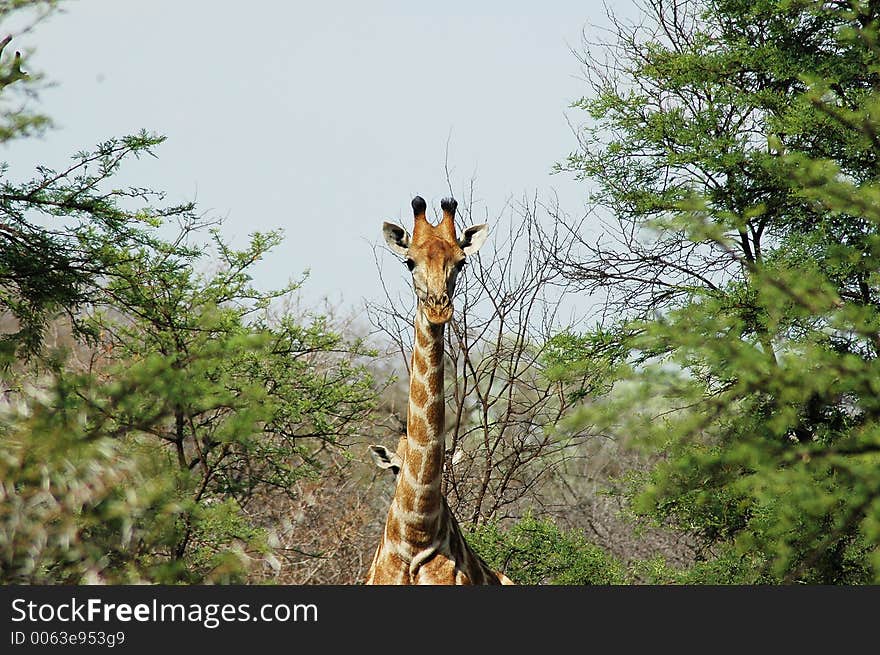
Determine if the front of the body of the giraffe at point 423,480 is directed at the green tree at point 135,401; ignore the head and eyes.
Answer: no

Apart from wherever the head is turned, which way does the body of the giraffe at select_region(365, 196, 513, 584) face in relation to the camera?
toward the camera

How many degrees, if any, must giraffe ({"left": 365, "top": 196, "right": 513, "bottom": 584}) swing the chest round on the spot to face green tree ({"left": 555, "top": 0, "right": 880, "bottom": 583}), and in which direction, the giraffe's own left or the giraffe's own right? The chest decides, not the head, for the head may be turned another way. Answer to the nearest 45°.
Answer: approximately 135° to the giraffe's own left
